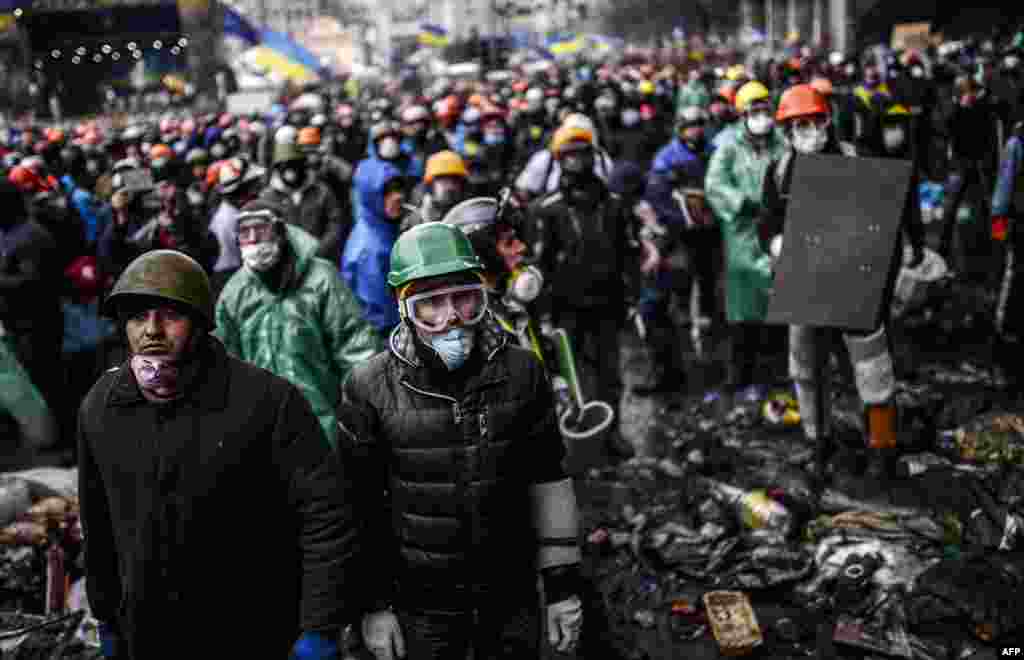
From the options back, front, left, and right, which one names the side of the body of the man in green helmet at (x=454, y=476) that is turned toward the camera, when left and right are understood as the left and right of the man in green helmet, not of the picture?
front

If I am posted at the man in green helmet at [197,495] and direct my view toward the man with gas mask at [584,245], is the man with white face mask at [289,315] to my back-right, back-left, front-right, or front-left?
front-left

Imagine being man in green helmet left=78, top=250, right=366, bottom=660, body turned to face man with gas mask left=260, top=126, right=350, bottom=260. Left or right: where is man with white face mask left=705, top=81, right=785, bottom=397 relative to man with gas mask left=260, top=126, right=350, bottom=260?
right

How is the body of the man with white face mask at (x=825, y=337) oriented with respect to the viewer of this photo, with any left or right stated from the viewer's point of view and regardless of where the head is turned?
facing the viewer

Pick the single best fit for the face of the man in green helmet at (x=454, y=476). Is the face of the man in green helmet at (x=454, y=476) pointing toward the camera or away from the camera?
toward the camera

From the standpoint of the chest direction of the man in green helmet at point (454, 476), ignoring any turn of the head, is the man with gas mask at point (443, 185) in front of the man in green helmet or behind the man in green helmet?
behind

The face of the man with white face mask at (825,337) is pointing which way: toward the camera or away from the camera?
toward the camera

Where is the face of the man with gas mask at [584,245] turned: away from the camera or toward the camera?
toward the camera

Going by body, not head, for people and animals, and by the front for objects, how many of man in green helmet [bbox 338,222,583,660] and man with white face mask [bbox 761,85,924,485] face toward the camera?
2

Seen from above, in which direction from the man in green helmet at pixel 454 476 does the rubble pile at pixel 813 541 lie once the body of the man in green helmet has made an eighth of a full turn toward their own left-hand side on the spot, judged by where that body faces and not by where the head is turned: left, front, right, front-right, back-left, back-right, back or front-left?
left

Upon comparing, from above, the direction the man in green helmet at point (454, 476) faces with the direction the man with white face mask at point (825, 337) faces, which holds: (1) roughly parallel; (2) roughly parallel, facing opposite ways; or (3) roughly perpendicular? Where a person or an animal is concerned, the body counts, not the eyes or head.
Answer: roughly parallel

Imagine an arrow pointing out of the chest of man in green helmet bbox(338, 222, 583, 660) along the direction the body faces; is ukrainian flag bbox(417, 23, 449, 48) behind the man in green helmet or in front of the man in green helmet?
behind

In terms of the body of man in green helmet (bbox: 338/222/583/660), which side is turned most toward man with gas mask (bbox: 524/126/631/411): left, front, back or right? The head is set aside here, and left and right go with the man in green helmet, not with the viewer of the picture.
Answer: back

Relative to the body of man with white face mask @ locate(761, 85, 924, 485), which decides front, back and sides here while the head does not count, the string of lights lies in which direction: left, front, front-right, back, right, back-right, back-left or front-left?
back-right
